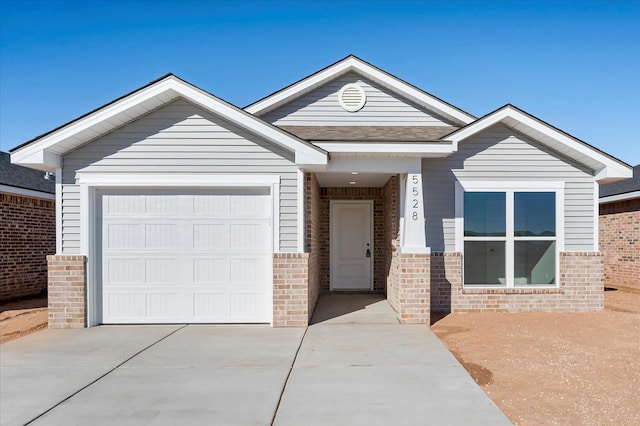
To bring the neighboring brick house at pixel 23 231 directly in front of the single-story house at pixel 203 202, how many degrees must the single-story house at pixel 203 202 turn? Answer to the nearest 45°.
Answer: approximately 135° to its right

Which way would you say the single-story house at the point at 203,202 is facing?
toward the camera
